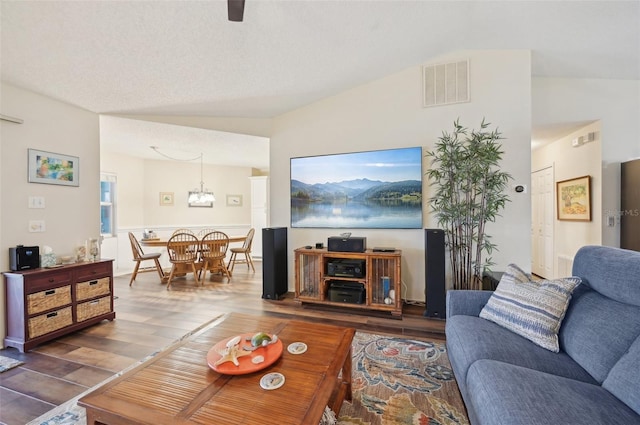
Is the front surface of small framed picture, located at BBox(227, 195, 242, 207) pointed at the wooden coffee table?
yes

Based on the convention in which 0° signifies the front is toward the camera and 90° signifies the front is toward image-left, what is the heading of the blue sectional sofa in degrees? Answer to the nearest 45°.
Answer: approximately 90°

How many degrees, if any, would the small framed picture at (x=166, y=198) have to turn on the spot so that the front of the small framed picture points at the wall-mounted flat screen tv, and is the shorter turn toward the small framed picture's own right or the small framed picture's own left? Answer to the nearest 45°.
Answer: approximately 45° to the small framed picture's own left

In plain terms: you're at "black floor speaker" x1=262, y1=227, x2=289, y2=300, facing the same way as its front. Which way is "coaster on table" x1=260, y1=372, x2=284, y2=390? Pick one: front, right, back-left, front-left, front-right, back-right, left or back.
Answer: front-left

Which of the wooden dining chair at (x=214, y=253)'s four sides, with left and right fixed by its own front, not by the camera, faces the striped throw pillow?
back

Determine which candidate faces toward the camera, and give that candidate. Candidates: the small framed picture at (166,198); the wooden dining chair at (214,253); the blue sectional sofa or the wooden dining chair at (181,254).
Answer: the small framed picture

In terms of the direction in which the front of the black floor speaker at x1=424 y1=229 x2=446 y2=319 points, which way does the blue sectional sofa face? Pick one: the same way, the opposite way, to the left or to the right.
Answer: to the right

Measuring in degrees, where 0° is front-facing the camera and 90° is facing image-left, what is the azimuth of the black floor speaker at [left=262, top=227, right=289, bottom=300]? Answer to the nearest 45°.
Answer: approximately 45°

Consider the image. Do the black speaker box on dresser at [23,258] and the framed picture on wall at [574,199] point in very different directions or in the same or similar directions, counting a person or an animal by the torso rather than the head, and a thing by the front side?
very different directions

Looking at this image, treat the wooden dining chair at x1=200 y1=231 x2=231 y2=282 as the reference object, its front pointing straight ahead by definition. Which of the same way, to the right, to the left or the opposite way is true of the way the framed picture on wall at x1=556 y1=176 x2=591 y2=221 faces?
to the left

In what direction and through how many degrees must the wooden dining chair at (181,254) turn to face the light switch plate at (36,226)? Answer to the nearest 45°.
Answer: approximately 135° to its left

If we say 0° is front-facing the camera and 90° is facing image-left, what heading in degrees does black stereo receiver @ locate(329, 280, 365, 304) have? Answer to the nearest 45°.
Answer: approximately 0°

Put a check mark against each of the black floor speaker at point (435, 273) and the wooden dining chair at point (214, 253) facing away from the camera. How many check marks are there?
1

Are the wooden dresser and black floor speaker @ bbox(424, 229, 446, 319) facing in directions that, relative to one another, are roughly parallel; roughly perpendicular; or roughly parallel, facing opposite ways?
roughly perpendicular

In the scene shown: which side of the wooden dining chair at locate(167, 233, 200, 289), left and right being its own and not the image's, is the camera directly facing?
back

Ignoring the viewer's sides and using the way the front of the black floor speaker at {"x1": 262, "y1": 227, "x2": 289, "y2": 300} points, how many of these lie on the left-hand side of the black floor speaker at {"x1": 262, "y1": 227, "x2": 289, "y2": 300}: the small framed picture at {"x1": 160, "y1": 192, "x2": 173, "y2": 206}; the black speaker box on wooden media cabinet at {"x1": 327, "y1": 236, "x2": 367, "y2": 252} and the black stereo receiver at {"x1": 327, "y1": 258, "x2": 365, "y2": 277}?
2
